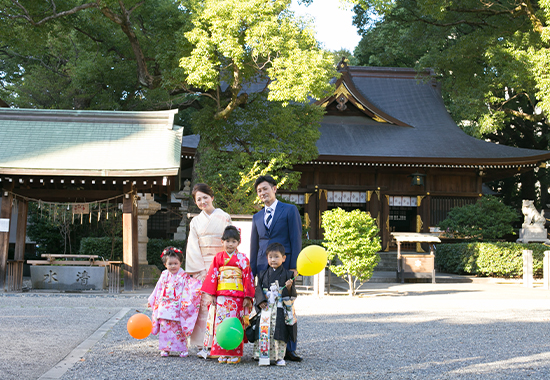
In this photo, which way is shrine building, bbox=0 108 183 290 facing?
toward the camera

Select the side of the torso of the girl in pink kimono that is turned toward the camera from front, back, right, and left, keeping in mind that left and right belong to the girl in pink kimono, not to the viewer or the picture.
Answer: front

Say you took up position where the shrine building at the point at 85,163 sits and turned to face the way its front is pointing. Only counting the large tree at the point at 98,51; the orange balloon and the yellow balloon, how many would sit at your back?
1

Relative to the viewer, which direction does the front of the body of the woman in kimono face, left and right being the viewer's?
facing the viewer

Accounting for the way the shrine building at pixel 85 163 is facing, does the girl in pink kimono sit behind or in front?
in front

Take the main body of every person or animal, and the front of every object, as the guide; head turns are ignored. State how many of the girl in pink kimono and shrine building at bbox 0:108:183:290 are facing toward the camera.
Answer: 2

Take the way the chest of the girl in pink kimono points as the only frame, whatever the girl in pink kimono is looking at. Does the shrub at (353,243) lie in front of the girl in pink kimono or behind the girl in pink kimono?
behind

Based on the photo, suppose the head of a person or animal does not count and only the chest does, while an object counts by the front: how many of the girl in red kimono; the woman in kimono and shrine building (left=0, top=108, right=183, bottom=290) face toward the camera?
3
